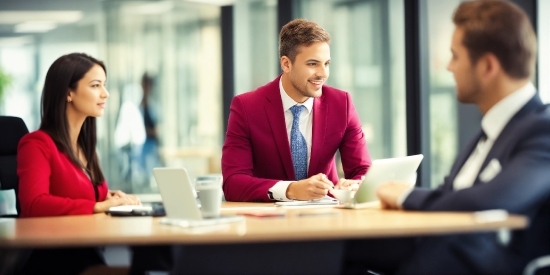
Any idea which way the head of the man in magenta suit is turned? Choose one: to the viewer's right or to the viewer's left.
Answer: to the viewer's right

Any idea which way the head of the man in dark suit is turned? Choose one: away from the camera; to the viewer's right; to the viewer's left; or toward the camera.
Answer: to the viewer's left

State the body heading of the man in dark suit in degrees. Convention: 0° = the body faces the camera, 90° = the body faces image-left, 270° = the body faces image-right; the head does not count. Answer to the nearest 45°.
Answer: approximately 90°

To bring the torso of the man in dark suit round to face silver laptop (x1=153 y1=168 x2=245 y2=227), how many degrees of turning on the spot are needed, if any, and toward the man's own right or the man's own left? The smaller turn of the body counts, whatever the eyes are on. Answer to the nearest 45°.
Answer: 0° — they already face it

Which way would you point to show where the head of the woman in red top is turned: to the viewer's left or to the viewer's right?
to the viewer's right

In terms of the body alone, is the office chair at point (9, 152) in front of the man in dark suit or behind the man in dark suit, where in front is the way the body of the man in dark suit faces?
in front

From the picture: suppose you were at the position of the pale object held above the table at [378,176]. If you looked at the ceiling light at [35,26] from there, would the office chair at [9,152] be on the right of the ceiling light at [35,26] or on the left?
left

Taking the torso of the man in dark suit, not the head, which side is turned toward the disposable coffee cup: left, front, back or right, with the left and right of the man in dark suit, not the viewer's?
front

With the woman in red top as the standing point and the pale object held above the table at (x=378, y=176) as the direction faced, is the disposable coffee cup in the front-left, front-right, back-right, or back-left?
front-right
